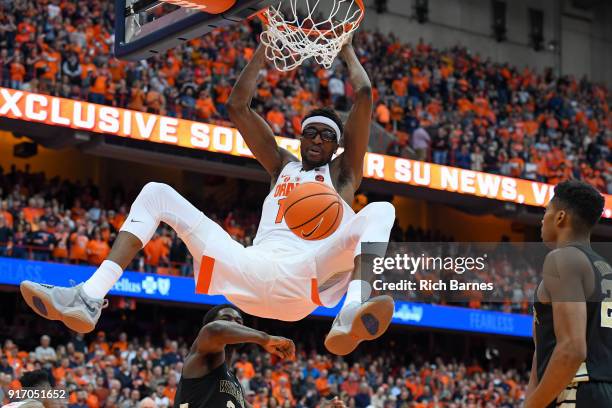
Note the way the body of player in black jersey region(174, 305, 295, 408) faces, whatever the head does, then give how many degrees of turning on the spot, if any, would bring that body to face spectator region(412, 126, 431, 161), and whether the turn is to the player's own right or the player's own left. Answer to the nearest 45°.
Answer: approximately 135° to the player's own left

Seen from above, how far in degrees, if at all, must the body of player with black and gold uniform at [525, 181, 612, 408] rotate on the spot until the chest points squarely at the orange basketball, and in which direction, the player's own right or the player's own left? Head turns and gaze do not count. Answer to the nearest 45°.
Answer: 0° — they already face it

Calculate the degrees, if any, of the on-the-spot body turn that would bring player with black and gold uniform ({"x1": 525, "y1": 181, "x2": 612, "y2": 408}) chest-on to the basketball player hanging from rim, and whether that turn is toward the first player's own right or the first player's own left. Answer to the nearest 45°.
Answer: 0° — they already face them

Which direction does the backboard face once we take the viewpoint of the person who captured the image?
facing away from the viewer and to the right of the viewer

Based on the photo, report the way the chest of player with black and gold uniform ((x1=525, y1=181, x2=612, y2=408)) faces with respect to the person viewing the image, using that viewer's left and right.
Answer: facing away from the viewer and to the left of the viewer

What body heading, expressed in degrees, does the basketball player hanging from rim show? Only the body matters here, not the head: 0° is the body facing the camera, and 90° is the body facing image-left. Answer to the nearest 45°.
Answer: approximately 0°

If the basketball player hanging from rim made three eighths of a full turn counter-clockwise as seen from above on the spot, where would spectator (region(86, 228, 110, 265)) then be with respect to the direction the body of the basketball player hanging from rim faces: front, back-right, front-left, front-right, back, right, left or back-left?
front-left

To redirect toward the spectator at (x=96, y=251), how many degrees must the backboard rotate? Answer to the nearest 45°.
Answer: approximately 45° to its left

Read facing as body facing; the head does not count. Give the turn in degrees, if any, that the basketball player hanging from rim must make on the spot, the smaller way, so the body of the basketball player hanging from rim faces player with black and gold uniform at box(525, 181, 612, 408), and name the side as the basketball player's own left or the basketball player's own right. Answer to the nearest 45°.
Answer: approximately 45° to the basketball player's own left
